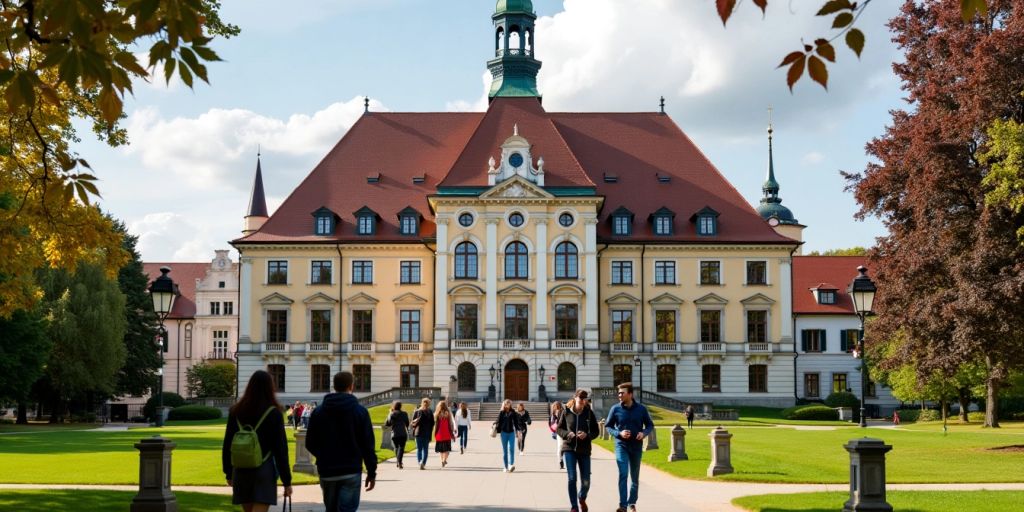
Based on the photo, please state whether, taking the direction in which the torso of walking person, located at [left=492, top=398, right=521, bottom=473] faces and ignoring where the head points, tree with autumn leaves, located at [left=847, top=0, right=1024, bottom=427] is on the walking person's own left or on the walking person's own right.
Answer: on the walking person's own left

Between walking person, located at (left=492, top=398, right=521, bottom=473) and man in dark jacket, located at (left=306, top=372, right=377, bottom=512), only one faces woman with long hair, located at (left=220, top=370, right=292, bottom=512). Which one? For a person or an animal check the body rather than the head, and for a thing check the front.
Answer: the walking person

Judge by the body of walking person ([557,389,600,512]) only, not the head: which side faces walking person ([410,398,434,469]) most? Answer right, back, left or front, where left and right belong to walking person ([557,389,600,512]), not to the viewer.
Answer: back

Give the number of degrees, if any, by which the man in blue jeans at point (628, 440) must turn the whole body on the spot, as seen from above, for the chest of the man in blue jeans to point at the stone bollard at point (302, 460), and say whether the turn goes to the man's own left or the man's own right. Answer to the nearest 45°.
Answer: approximately 135° to the man's own right

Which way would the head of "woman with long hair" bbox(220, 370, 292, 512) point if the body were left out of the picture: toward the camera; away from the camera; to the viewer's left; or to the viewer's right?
away from the camera

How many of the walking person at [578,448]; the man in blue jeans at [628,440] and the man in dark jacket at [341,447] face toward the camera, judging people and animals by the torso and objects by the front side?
2

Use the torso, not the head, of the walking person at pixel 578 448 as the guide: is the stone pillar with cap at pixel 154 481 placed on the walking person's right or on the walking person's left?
on the walking person's right

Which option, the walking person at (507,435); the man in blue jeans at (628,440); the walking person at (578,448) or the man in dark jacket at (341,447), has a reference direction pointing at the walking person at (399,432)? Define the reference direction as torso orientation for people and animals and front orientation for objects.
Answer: the man in dark jacket

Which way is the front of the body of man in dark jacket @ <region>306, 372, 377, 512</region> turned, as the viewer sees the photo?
away from the camera

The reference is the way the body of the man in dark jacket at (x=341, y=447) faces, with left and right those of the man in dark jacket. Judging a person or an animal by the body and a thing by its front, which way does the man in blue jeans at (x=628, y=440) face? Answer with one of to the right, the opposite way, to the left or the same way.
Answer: the opposite way
